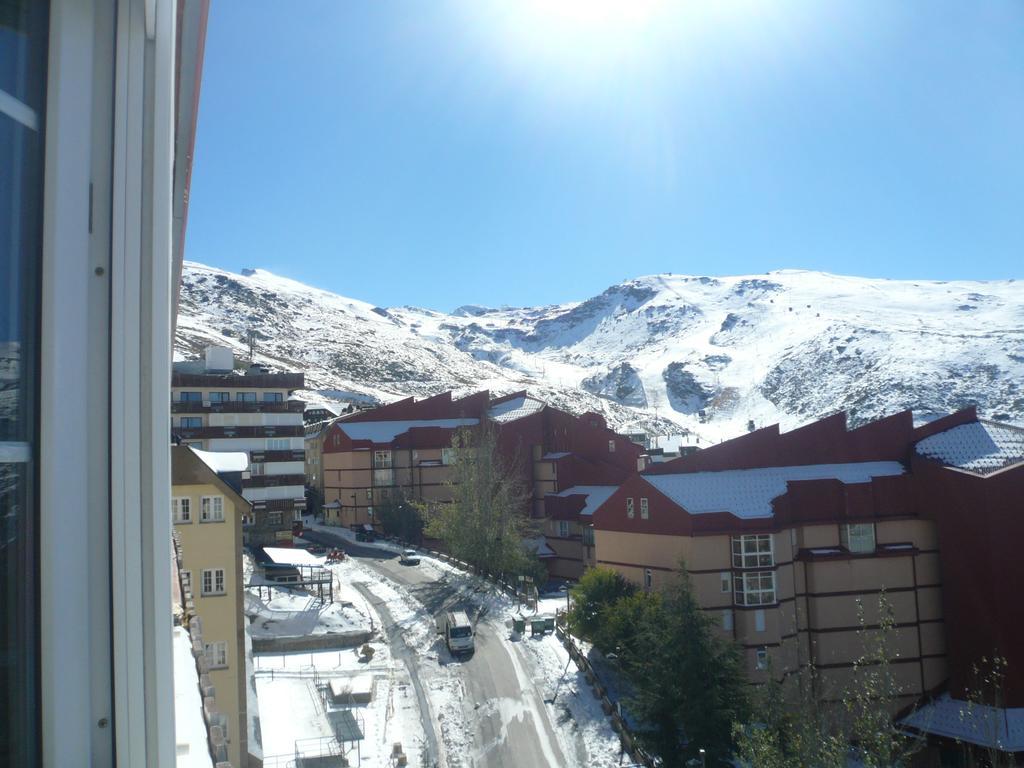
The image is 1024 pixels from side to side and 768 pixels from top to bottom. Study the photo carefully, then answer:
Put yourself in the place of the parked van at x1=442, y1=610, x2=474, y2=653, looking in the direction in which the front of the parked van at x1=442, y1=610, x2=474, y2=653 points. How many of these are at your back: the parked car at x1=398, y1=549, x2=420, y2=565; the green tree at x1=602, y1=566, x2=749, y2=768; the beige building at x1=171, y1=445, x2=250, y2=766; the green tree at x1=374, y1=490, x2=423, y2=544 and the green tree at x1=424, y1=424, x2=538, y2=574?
3

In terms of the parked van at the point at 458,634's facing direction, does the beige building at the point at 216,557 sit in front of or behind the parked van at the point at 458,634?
in front

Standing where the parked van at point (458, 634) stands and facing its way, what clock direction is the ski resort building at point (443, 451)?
The ski resort building is roughly at 6 o'clock from the parked van.

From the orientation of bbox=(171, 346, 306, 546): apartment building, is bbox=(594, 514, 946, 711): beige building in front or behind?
in front

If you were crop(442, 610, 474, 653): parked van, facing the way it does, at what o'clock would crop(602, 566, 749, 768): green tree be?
The green tree is roughly at 11 o'clock from the parked van.

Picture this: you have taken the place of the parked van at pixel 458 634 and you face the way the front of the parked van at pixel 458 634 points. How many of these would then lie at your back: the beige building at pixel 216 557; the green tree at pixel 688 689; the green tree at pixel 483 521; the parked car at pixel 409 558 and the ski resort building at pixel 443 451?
3

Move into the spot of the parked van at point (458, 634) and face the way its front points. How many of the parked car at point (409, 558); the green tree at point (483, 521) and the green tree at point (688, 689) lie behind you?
2

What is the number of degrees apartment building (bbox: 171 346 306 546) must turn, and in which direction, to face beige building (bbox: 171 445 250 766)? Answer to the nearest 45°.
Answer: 0° — it already faces it

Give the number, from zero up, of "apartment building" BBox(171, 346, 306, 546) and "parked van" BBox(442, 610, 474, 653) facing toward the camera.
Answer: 2

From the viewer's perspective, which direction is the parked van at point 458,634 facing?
toward the camera

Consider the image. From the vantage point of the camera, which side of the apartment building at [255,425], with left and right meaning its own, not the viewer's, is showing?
front

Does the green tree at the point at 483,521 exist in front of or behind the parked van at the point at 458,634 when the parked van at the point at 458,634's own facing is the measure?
behind

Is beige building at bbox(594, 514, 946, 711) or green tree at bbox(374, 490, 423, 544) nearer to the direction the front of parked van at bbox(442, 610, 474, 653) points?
the beige building

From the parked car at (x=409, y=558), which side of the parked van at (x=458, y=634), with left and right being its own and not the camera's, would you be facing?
back
